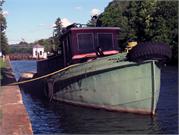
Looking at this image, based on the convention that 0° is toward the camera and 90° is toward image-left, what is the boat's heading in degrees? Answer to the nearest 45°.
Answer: approximately 315°
